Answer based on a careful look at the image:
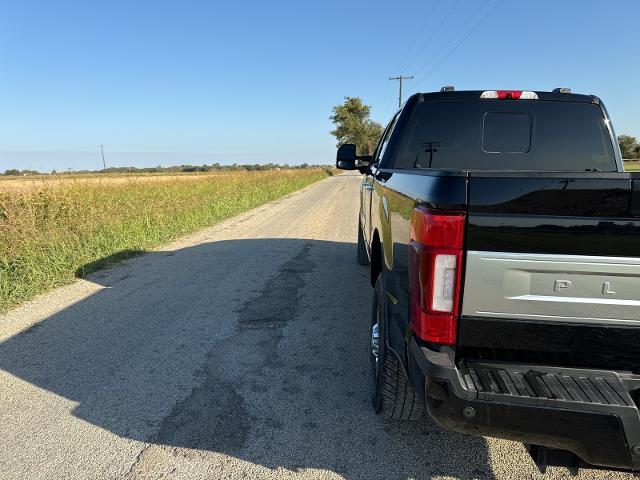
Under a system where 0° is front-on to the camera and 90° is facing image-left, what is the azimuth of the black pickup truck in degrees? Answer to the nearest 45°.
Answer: approximately 180°
